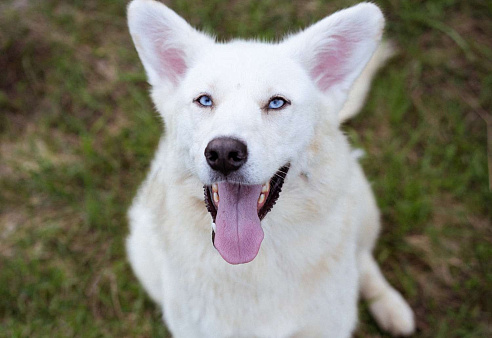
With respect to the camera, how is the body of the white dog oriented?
toward the camera
